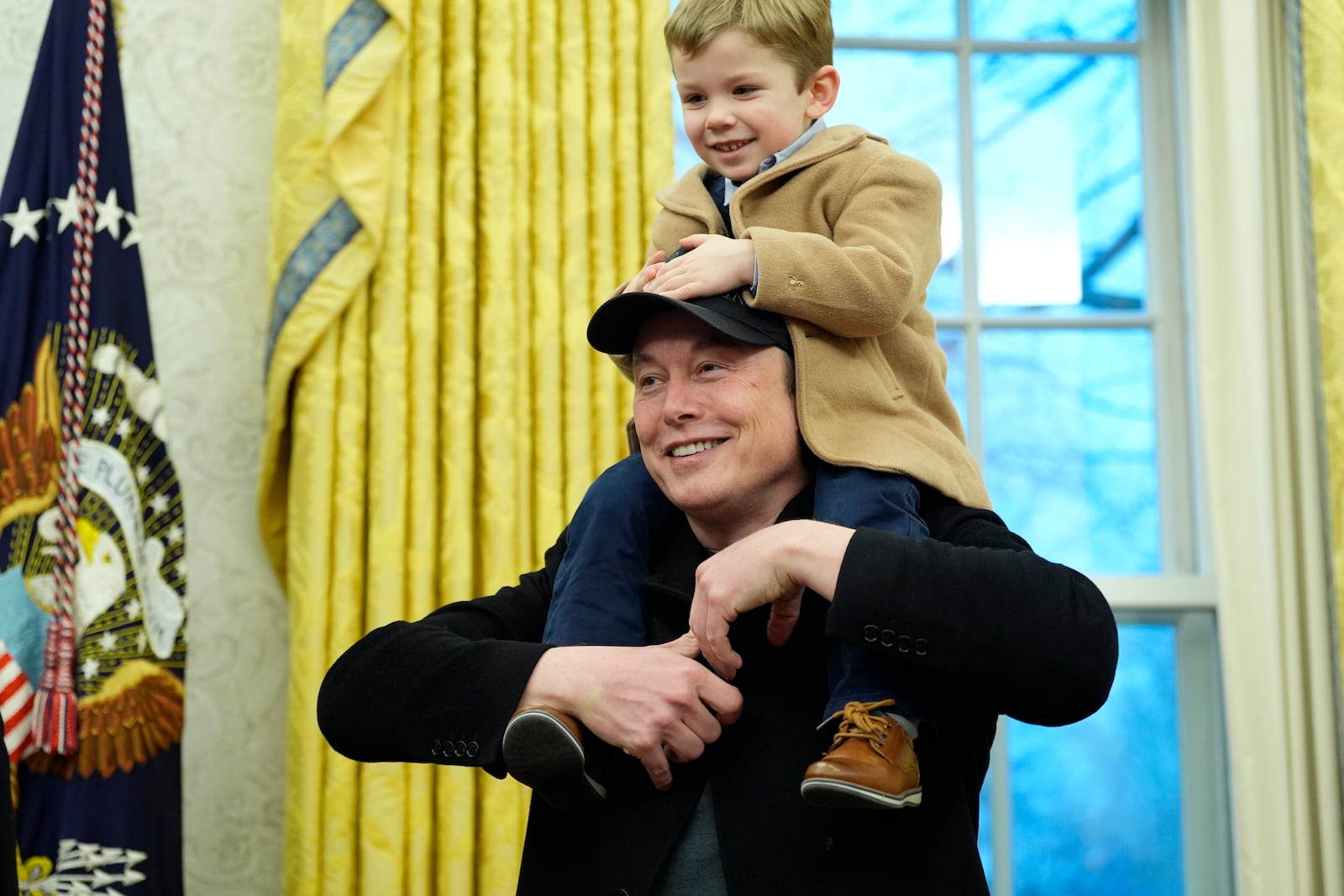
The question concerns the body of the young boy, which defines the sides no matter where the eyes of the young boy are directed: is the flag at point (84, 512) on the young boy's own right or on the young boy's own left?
on the young boy's own right

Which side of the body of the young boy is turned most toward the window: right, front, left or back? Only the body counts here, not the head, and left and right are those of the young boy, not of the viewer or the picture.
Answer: back

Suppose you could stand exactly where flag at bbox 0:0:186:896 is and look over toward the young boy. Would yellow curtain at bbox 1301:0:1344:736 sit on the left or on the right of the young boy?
left

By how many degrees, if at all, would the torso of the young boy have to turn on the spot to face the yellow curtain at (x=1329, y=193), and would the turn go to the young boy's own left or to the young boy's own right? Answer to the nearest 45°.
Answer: approximately 180°

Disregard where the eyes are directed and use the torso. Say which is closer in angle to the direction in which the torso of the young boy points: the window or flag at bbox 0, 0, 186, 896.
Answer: the flag

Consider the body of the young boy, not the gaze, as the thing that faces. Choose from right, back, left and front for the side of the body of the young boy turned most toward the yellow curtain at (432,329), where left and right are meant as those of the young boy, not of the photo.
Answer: right

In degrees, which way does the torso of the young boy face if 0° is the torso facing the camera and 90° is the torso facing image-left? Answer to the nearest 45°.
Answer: approximately 45°

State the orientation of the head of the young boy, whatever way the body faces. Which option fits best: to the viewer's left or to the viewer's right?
to the viewer's left
